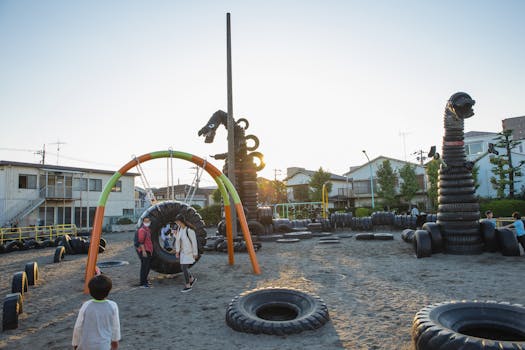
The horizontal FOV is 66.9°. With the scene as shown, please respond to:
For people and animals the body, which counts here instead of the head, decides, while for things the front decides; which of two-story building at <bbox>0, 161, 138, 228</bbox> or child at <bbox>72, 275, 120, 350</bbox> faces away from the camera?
the child

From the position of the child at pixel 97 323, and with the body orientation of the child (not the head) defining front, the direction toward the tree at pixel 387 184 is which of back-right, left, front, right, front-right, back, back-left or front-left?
front-right

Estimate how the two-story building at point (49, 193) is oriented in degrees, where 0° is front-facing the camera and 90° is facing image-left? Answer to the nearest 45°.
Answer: approximately 315°

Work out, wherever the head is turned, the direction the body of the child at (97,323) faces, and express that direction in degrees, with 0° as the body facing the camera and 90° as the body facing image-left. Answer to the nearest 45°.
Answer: approximately 180°

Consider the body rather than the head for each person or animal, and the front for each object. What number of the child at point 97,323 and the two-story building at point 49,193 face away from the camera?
1

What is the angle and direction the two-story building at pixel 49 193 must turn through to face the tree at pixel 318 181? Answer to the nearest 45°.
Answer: approximately 45° to its left

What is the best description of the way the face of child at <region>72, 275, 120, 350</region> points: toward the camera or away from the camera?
away from the camera

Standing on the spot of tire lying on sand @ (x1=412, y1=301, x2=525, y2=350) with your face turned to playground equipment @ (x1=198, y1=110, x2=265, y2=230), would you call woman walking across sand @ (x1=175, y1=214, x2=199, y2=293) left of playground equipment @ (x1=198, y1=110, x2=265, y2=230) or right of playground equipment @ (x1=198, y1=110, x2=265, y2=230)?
left
